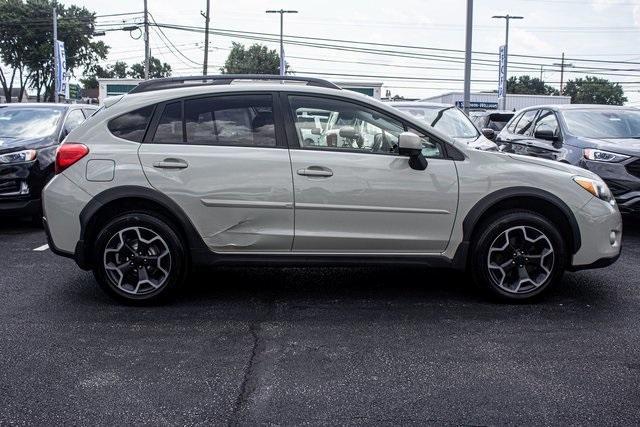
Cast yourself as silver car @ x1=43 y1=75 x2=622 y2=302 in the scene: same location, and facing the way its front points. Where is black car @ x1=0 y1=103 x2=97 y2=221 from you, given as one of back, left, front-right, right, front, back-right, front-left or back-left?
back-left

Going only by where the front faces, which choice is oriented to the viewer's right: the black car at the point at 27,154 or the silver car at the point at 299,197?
the silver car

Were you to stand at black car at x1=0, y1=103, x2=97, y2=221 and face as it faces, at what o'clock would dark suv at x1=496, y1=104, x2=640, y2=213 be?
The dark suv is roughly at 8 o'clock from the black car.

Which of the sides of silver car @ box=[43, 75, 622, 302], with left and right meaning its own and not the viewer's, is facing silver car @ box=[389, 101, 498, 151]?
left

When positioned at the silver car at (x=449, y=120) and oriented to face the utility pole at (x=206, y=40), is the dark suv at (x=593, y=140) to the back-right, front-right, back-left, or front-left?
back-right

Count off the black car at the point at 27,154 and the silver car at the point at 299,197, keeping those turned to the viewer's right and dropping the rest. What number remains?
1

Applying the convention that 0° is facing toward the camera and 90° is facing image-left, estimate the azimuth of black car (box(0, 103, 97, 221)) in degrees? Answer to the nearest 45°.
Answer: approximately 45°

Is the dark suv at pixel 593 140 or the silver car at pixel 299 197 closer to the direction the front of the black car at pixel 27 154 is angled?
the silver car

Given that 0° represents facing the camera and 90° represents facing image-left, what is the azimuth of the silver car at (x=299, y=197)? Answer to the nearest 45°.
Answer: approximately 270°

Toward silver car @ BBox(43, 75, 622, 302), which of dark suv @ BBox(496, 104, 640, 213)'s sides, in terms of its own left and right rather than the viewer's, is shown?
right
